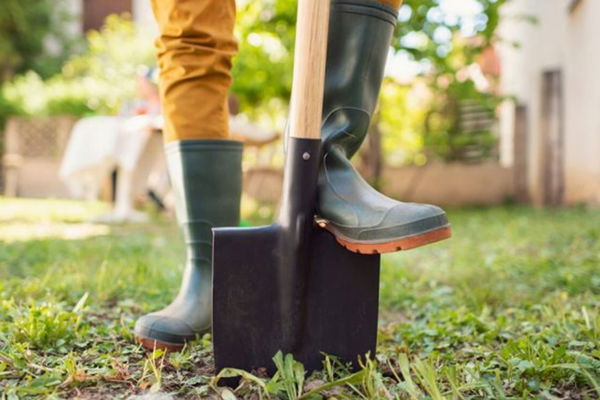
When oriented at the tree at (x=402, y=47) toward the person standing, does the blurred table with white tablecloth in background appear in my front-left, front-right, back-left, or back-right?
front-right

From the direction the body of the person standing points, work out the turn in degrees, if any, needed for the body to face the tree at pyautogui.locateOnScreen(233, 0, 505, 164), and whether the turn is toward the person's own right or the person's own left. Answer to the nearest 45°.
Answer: approximately 180°

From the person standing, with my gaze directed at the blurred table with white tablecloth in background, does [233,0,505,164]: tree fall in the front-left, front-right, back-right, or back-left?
front-right

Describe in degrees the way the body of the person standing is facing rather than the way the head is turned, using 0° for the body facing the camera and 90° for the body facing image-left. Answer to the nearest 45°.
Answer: approximately 0°

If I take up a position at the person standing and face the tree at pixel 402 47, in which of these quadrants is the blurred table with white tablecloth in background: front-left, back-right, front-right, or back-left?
front-left

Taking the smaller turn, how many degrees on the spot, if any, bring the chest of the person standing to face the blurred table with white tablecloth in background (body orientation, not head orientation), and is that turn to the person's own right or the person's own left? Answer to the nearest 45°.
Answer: approximately 180°
